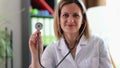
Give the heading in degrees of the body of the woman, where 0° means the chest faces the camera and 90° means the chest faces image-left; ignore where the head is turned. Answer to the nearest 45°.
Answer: approximately 0°
